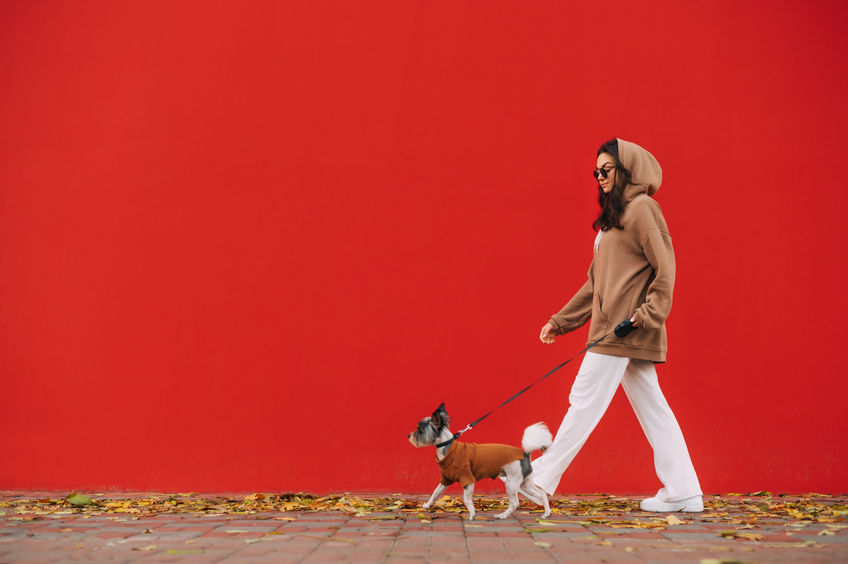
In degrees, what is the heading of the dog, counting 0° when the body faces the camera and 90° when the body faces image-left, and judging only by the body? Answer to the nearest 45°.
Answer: approximately 90°

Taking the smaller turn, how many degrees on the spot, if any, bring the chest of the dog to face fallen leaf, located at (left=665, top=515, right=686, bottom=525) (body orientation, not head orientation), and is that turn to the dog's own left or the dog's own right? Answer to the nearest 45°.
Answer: approximately 180°

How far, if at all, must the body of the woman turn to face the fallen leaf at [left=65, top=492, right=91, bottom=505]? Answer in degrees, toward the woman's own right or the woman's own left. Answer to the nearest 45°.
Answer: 0° — they already face it

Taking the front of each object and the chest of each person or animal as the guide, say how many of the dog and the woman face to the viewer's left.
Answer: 2

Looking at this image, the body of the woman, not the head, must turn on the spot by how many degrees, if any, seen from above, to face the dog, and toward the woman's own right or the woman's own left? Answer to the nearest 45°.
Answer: approximately 45° to the woman's own left

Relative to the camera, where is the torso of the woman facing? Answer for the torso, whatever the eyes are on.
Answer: to the viewer's left

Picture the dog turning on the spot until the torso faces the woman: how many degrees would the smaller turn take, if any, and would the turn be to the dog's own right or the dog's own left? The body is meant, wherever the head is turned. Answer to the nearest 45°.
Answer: approximately 180°
